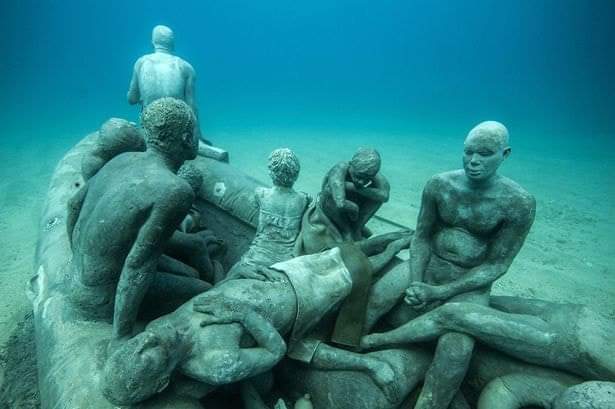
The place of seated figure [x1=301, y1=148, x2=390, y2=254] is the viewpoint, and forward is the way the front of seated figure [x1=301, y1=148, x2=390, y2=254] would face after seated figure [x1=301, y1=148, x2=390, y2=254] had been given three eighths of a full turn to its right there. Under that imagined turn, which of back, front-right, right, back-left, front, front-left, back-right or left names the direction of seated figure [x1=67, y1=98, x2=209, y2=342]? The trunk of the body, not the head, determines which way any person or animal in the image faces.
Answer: front-left

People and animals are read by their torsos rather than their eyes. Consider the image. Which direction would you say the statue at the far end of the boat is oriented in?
away from the camera

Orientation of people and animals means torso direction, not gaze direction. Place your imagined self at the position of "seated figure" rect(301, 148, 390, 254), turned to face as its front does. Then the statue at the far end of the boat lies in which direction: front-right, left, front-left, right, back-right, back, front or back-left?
back

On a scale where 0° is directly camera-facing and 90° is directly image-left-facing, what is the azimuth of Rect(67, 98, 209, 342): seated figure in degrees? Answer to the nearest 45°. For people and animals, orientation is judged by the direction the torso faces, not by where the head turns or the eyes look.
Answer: approximately 225°

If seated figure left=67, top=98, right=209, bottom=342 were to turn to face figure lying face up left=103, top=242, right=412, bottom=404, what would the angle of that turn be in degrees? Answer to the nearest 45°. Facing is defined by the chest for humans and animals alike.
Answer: approximately 90° to its right

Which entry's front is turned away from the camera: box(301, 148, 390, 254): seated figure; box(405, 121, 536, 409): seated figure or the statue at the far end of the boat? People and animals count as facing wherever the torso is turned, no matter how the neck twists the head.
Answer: the statue at the far end of the boat

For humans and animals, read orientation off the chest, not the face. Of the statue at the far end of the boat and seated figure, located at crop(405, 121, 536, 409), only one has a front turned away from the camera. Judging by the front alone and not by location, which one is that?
the statue at the far end of the boat

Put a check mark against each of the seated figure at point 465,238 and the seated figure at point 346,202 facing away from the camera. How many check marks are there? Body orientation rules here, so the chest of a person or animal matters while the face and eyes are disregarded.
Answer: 0

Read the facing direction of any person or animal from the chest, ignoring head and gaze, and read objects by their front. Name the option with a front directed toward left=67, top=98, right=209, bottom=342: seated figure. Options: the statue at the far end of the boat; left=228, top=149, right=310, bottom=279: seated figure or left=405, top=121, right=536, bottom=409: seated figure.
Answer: left=405, top=121, right=536, bottom=409: seated figure

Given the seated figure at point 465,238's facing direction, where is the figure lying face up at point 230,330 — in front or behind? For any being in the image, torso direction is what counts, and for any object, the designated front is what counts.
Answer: in front

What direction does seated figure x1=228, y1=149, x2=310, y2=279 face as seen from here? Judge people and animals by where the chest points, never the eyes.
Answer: away from the camera
